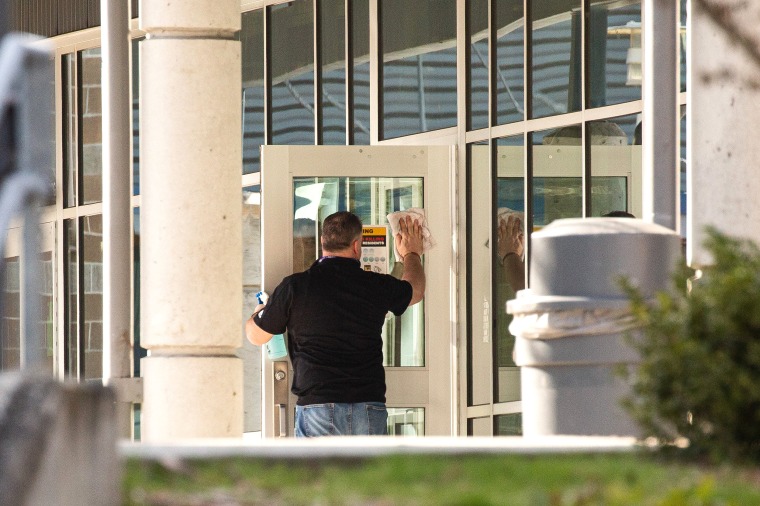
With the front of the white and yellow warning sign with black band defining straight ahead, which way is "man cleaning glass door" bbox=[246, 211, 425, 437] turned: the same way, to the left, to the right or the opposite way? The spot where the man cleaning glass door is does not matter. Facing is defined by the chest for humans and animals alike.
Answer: the opposite way

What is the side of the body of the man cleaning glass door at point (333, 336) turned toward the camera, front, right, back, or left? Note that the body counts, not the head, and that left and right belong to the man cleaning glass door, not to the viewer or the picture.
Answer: back

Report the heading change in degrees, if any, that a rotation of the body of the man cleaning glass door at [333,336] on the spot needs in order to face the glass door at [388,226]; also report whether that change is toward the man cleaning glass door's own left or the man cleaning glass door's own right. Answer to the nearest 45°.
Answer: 0° — they already face it

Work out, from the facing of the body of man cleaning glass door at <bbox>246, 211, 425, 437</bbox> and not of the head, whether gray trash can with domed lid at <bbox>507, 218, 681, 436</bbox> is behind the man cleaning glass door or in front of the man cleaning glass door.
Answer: behind

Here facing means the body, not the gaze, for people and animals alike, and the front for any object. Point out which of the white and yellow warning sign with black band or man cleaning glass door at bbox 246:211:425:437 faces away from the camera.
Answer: the man cleaning glass door

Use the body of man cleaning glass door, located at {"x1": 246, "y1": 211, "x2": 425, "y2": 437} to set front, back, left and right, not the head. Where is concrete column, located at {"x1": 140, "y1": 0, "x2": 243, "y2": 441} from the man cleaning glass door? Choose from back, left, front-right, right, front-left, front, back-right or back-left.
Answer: back-left

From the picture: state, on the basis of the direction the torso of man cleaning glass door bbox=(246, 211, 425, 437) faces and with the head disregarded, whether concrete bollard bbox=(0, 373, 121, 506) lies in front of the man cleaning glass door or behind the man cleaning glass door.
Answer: behind

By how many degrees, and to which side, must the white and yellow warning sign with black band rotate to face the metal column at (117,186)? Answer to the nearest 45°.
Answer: approximately 45° to its right
